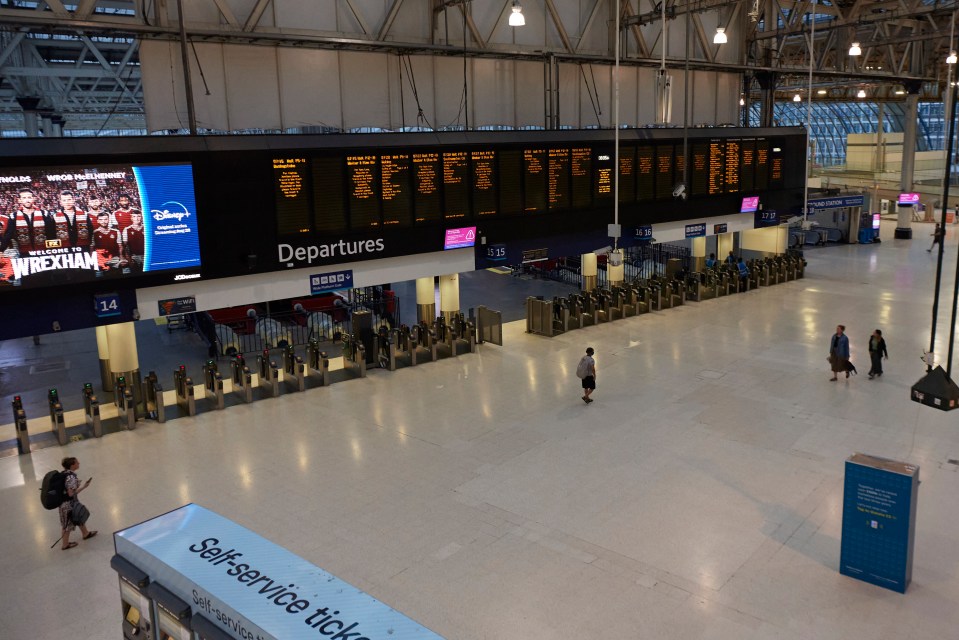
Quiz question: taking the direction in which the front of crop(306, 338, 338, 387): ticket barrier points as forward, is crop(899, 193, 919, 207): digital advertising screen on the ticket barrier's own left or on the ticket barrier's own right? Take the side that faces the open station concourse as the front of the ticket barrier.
on the ticket barrier's own left

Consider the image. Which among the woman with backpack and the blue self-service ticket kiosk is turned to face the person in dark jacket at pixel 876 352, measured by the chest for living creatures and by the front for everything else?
the woman with backpack

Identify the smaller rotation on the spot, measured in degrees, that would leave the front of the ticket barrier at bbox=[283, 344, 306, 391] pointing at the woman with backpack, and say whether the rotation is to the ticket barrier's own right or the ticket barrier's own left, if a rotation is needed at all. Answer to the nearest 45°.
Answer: approximately 90° to the ticket barrier's own right

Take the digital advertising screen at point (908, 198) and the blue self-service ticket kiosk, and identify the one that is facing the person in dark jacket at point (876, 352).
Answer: the digital advertising screen

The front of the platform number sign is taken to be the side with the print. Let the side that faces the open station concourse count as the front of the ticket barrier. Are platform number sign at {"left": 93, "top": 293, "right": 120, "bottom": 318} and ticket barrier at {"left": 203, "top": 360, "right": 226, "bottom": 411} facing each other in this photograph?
no

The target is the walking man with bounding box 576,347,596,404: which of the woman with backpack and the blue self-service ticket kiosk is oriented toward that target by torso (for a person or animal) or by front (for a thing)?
the woman with backpack

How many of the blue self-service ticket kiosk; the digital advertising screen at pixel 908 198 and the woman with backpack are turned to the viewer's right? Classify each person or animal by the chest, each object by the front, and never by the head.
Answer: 1

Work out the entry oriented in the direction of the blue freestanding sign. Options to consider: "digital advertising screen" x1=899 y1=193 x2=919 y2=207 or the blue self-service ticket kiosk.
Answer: the digital advertising screen

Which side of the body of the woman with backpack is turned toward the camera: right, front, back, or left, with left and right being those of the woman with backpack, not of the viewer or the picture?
right

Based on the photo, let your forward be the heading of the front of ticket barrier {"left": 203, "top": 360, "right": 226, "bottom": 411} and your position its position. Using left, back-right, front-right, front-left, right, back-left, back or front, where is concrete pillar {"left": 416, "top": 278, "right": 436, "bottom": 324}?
left

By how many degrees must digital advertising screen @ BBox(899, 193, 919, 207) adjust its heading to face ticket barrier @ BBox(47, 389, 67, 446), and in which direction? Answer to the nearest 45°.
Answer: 0° — it already faces it

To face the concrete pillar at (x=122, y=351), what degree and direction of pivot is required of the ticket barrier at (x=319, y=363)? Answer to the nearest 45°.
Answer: approximately 135° to its right

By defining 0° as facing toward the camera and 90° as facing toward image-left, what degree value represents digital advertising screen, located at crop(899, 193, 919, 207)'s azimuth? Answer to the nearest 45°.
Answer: approximately 0°

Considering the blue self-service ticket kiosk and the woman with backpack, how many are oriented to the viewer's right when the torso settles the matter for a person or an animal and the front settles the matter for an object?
1

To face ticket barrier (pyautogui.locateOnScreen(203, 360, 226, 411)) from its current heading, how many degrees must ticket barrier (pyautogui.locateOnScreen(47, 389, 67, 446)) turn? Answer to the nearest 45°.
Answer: approximately 45° to its left

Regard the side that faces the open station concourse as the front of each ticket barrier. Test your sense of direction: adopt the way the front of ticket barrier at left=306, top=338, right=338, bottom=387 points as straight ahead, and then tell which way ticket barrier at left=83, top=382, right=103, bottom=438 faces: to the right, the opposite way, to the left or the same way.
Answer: the same way

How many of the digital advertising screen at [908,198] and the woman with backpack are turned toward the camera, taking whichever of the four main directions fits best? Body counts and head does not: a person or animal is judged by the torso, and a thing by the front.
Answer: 1

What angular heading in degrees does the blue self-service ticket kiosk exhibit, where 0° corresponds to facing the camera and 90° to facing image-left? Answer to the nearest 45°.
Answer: approximately 45°

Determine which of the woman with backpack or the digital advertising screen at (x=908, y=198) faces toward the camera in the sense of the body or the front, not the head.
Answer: the digital advertising screen

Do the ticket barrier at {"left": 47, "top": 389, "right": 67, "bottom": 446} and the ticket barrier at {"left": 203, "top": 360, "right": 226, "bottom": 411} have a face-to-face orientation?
no
